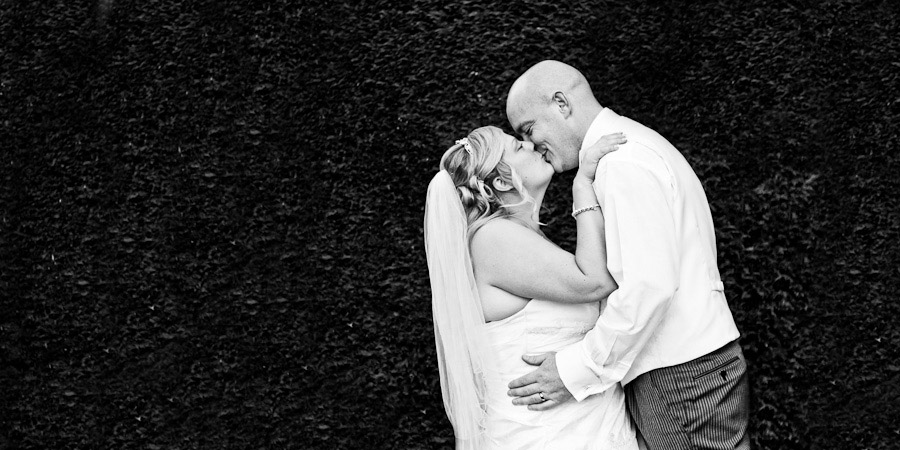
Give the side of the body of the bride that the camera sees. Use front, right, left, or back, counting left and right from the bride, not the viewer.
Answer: right

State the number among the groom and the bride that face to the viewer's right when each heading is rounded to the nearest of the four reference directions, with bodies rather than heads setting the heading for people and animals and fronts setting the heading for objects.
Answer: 1

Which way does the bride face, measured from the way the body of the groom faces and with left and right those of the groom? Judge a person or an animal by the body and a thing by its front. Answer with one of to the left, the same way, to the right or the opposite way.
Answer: the opposite way

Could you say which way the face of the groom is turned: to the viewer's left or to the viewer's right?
to the viewer's left

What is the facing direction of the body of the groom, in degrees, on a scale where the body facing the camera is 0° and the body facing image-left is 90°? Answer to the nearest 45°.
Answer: approximately 90°

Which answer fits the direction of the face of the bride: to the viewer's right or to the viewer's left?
to the viewer's right
